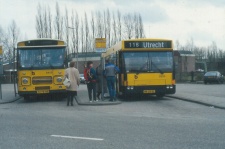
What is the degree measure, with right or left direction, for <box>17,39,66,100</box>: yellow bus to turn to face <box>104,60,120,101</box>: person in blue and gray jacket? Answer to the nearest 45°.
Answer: approximately 45° to its left

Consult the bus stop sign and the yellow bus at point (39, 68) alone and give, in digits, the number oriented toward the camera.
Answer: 2

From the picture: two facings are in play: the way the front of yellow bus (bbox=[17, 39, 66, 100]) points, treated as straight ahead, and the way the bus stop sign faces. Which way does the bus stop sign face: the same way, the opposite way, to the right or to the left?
the same way

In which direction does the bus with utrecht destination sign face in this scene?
toward the camera

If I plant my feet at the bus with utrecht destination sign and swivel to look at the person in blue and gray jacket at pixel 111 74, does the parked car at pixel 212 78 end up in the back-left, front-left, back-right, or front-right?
back-left

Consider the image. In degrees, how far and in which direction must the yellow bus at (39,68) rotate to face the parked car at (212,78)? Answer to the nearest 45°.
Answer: approximately 135° to its left

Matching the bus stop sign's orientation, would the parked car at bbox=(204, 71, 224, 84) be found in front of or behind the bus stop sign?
behind

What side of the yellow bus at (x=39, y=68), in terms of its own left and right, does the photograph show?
front

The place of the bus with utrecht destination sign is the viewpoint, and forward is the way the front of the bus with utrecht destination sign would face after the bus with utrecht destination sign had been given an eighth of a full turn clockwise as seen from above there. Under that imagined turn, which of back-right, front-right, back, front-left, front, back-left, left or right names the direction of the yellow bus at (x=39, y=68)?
front-right

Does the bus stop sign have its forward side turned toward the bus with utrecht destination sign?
no

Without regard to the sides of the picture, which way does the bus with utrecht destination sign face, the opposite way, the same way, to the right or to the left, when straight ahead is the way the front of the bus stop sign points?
the same way

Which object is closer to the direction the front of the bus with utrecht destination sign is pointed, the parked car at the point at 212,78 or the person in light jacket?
the person in light jacket

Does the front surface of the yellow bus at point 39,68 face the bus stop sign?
no

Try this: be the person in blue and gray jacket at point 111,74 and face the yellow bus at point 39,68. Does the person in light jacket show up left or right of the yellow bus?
left
